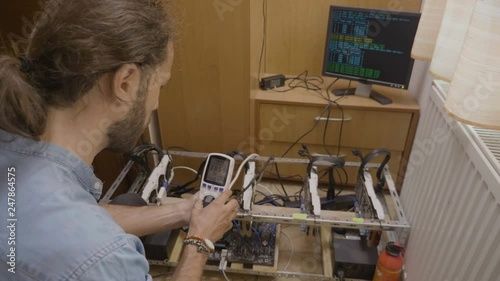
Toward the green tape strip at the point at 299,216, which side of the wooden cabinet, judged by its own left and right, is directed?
front

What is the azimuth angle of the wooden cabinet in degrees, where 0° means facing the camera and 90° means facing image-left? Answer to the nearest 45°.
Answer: approximately 0°

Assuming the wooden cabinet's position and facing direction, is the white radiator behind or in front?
in front

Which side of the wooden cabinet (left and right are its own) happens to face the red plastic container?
front
